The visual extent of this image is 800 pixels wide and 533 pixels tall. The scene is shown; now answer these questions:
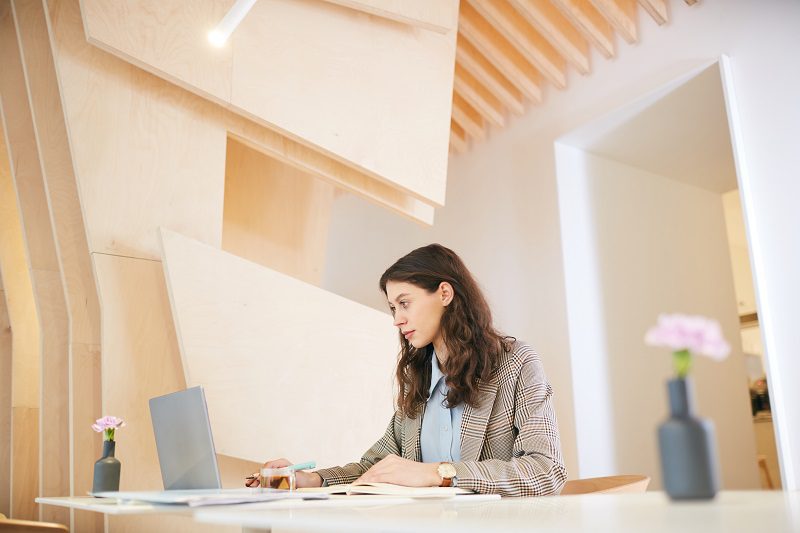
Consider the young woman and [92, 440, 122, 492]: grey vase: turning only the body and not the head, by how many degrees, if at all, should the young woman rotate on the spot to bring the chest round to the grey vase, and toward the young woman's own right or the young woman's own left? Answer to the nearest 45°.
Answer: approximately 45° to the young woman's own right

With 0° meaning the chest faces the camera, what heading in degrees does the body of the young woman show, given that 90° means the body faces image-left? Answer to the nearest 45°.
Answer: approximately 45°

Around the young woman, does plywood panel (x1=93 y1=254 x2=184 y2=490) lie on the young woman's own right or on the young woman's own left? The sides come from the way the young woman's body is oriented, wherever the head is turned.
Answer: on the young woman's own right
